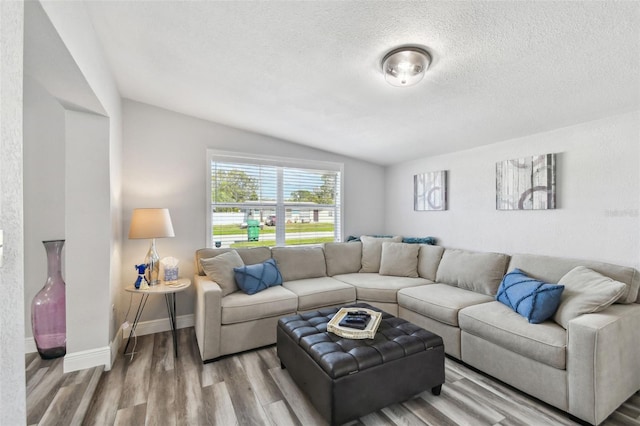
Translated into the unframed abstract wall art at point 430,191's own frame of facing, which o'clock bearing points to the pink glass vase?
The pink glass vase is roughly at 12 o'clock from the unframed abstract wall art.

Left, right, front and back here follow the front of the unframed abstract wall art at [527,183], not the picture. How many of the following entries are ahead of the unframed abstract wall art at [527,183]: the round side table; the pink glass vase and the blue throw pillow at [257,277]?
3

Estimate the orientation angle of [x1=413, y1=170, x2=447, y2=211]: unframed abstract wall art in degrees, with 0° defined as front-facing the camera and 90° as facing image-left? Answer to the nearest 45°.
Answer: approximately 45°

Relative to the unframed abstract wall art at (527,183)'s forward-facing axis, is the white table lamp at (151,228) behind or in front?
in front
